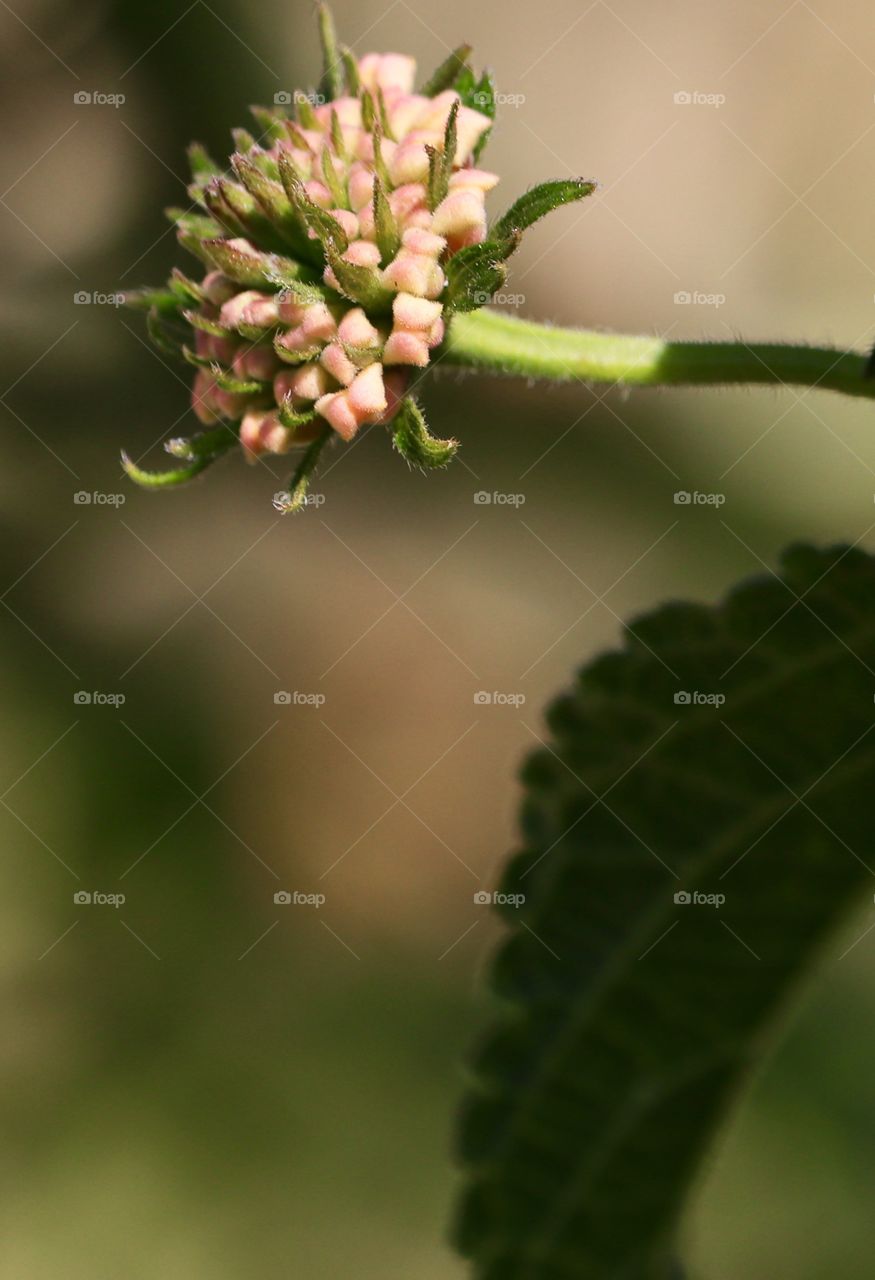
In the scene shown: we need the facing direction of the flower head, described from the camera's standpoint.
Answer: facing the viewer and to the left of the viewer
